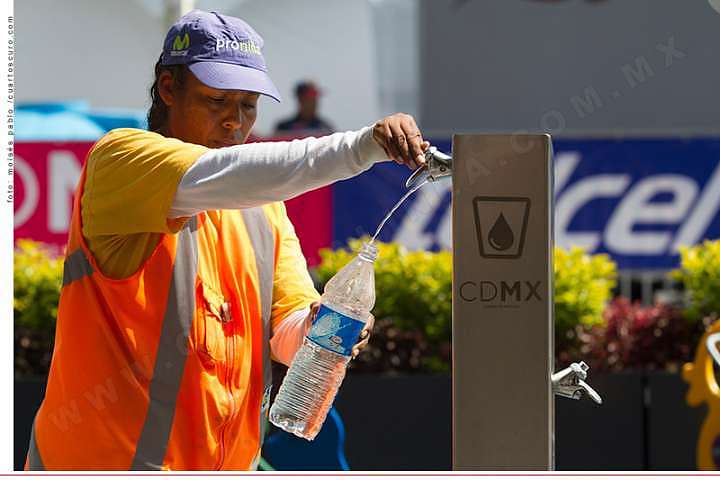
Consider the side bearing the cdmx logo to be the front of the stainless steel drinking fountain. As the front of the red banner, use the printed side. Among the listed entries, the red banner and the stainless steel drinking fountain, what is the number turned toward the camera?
2

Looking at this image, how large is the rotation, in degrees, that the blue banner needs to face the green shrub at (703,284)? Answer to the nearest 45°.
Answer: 0° — it already faces it

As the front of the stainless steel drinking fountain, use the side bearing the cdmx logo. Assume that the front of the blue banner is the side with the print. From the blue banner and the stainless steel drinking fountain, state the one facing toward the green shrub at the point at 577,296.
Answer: the blue banner

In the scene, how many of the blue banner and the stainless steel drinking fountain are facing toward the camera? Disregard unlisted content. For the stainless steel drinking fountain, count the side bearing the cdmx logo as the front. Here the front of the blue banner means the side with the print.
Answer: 2

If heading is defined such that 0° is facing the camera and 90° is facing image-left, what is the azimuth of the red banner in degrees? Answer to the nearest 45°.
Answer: approximately 0°

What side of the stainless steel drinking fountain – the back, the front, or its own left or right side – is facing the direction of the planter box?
back

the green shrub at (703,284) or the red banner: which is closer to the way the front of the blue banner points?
the green shrub

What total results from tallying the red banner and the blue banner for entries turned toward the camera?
2

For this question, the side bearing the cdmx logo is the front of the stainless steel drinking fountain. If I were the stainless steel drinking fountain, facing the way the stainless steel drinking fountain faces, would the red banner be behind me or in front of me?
behind

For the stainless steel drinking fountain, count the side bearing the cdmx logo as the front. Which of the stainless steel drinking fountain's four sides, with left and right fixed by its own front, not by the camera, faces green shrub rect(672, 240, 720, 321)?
back
